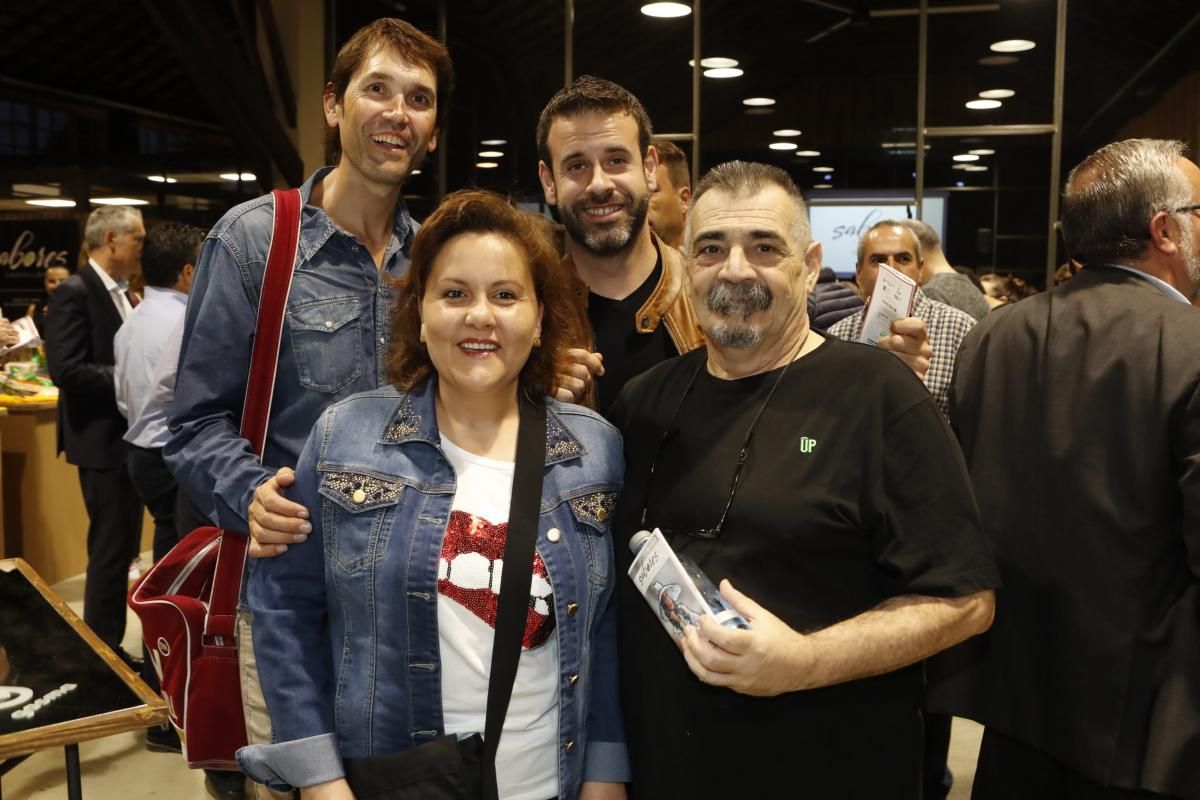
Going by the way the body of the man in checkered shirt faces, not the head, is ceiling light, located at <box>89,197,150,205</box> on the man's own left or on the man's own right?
on the man's own right

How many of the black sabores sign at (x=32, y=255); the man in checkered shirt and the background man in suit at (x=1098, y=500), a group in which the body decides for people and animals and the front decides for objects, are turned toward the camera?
2

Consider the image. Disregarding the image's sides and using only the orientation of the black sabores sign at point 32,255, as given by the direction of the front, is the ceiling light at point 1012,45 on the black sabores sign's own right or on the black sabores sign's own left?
on the black sabores sign's own left

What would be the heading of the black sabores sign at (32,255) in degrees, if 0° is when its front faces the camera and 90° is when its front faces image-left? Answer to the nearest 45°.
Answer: approximately 0°

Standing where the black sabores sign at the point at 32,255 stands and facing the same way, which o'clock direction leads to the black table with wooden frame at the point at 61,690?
the black table with wooden frame at the point at 61,690 is roughly at 12 o'clock from the black sabores sign at the point at 32,255.

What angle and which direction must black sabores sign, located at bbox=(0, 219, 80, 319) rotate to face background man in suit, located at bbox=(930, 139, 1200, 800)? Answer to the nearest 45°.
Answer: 0° — it already faces them

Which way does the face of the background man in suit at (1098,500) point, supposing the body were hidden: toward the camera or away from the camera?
away from the camera

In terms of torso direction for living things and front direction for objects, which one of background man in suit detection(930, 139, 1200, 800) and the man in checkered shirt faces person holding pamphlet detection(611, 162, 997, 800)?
the man in checkered shirt

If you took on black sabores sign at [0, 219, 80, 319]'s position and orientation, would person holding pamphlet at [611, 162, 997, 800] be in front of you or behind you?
in front

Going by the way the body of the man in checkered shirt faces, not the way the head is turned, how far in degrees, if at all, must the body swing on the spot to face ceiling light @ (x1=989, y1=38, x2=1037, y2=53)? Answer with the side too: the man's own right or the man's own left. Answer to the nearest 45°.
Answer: approximately 180°

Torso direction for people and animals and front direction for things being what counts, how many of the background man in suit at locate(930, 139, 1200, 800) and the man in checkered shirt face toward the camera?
1
